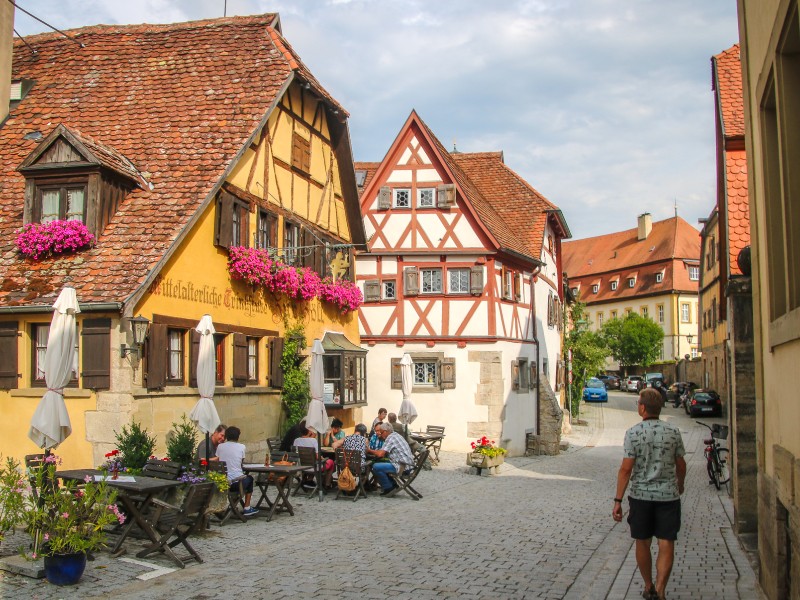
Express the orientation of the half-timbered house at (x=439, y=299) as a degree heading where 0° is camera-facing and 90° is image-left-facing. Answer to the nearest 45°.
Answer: approximately 0°

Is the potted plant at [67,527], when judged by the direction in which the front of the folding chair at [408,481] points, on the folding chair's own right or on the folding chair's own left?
on the folding chair's own left

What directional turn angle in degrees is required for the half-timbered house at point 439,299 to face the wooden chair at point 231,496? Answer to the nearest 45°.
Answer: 0° — it already faces it

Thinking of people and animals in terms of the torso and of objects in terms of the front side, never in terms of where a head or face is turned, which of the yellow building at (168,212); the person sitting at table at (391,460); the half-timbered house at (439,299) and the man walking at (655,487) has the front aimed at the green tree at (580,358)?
the man walking

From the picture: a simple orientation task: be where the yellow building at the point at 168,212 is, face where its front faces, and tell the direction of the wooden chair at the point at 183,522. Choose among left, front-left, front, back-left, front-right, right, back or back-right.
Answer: front-right

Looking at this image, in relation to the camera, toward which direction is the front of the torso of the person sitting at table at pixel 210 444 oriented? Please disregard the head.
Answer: to the viewer's right

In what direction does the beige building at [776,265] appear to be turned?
to the viewer's left

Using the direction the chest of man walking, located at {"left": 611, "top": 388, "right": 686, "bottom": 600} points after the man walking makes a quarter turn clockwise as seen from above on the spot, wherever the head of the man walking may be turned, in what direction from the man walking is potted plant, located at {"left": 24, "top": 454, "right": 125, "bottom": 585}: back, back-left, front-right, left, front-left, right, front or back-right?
back

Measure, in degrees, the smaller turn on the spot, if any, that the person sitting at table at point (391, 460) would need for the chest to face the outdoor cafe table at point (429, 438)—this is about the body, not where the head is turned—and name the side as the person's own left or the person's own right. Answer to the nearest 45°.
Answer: approximately 90° to the person's own right

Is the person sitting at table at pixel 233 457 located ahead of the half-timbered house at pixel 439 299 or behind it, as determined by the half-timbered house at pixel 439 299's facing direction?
ahead

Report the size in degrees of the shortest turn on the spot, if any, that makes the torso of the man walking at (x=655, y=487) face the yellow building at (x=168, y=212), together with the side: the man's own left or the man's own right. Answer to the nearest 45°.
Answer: approximately 45° to the man's own left

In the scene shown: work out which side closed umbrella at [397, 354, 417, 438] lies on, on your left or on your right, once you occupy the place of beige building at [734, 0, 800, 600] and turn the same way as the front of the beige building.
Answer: on your right

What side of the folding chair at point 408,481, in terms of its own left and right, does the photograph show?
left

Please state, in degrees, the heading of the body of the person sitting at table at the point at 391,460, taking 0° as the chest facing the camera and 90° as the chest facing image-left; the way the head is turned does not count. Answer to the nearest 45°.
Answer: approximately 90°

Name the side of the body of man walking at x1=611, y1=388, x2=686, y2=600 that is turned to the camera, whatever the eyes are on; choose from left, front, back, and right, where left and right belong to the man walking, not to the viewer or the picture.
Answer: back

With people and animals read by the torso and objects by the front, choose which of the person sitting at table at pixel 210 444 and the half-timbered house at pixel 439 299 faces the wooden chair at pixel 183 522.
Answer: the half-timbered house

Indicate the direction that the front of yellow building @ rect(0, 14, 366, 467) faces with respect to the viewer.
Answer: facing the viewer and to the right of the viewer
